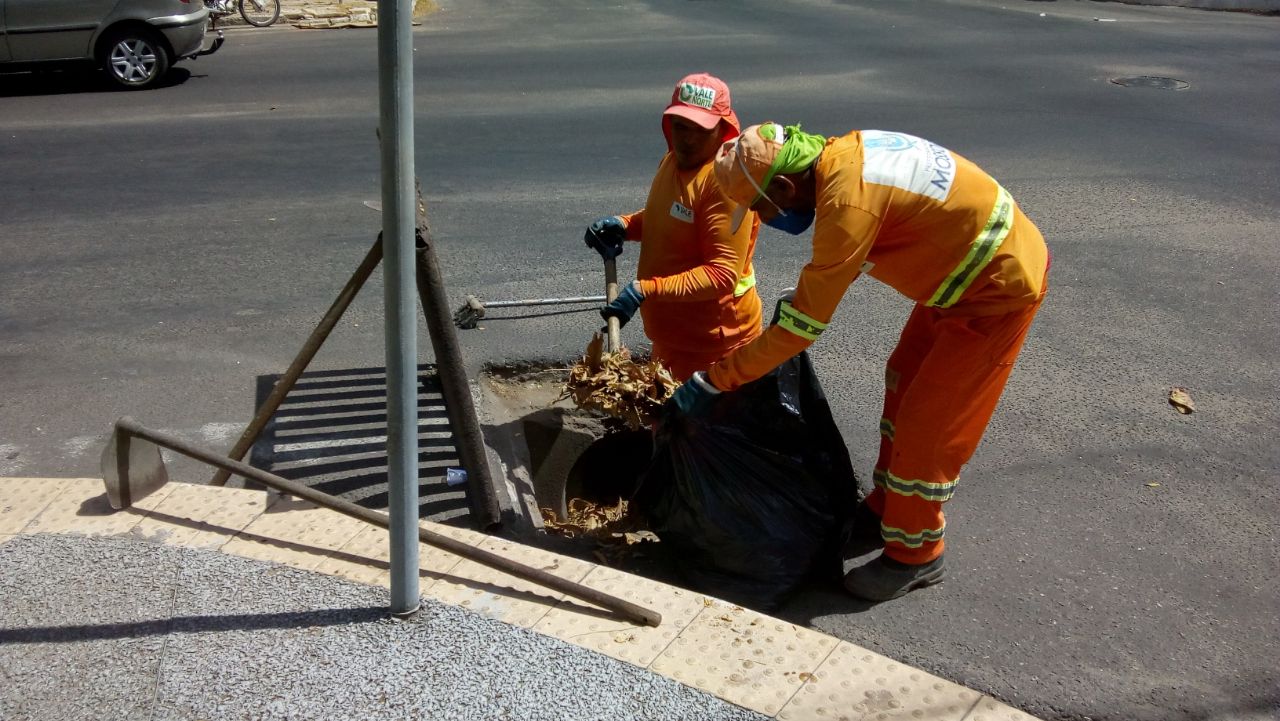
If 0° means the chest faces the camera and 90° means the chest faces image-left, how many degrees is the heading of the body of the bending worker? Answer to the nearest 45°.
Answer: approximately 90°

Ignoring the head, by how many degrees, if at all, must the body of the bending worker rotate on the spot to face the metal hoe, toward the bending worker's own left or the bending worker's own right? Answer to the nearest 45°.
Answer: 0° — they already face it

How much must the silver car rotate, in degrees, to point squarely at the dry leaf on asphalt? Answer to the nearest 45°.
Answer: approximately 135° to its left

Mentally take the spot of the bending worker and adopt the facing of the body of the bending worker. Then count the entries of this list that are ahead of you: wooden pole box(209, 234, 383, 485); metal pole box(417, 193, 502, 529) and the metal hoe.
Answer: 3

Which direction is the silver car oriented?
to the viewer's left

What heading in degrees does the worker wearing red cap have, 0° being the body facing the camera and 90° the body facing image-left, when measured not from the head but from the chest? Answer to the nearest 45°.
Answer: approximately 45°

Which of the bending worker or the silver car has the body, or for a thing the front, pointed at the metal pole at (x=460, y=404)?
the bending worker
